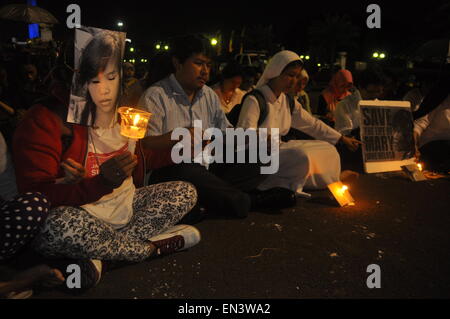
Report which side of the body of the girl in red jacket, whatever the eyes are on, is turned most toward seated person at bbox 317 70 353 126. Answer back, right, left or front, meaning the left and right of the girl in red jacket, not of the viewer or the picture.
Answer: left

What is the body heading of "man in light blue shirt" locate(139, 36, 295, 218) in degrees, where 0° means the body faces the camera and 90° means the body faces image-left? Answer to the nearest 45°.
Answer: approximately 315°

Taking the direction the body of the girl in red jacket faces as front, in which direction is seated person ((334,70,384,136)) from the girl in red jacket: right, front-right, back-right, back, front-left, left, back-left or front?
left

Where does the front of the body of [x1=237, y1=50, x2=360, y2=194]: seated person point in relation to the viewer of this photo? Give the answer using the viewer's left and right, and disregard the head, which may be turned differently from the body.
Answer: facing the viewer and to the right of the viewer

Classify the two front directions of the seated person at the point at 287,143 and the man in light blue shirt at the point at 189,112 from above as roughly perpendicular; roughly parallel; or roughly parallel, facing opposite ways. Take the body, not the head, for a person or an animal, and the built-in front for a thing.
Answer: roughly parallel

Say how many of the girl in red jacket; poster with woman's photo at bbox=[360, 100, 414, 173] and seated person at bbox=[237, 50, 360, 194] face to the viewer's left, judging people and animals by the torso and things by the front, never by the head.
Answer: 0

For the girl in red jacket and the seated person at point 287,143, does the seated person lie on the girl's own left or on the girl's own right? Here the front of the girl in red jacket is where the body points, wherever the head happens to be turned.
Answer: on the girl's own left

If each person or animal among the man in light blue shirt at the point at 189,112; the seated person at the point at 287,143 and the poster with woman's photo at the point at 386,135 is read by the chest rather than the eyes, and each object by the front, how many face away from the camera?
0

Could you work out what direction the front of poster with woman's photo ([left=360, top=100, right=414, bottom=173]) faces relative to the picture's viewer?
facing the viewer

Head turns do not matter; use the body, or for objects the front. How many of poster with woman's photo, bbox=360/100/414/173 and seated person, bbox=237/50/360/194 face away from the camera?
0

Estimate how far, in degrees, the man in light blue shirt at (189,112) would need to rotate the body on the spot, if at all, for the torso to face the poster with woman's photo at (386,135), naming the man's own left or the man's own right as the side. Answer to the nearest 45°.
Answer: approximately 90° to the man's own left
